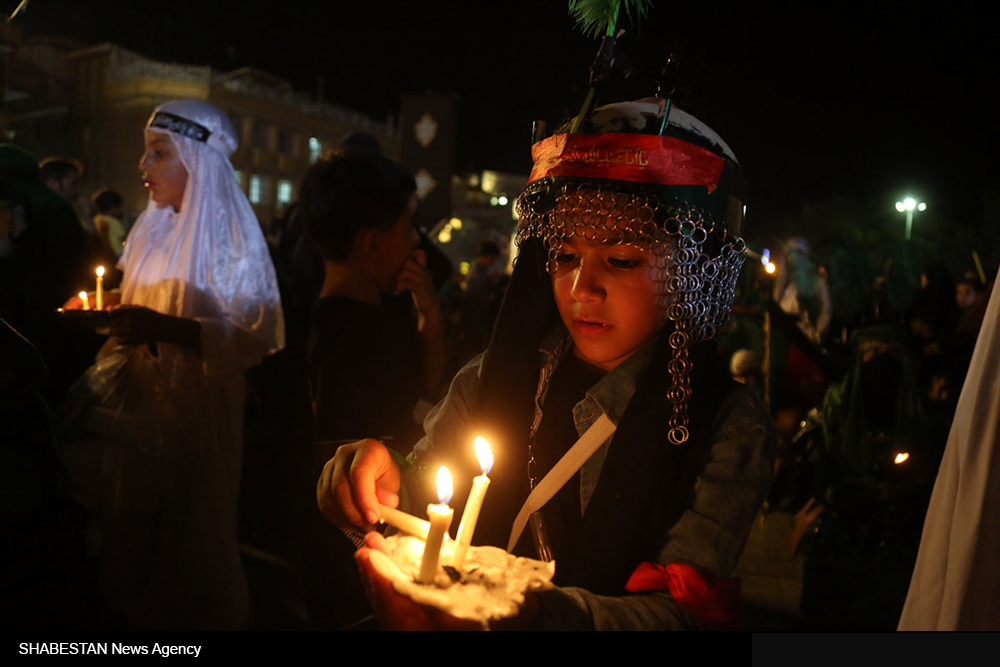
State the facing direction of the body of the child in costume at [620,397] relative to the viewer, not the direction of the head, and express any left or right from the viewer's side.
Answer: facing the viewer and to the left of the viewer

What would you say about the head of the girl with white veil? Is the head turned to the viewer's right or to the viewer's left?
to the viewer's left

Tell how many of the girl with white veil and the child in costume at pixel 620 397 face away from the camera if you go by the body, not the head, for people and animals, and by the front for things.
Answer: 0

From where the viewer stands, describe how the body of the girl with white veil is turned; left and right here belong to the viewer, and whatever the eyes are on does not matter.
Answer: facing to the left of the viewer

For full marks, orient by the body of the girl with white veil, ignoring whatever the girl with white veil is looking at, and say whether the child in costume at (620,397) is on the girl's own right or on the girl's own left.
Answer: on the girl's own left

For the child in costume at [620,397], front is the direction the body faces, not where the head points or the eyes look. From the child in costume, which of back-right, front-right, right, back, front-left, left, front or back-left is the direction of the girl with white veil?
right
